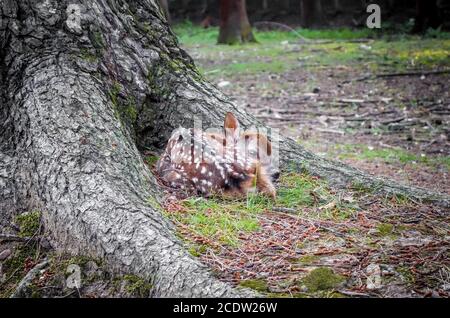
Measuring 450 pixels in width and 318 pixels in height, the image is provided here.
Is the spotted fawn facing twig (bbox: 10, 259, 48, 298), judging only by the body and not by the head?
no

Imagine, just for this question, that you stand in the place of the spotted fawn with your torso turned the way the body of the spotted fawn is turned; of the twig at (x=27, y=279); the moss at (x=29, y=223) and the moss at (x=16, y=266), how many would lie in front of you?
0

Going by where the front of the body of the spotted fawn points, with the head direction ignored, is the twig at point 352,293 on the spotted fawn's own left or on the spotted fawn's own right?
on the spotted fawn's own right

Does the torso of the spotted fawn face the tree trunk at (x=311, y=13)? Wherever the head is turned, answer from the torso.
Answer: no

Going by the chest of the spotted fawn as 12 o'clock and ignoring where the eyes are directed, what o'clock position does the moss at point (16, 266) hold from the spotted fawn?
The moss is roughly at 5 o'clock from the spotted fawn.

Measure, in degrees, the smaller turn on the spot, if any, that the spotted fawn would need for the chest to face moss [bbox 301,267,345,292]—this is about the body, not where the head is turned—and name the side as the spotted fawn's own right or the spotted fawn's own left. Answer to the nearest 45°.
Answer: approximately 90° to the spotted fawn's own right

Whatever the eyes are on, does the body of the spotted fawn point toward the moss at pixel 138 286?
no

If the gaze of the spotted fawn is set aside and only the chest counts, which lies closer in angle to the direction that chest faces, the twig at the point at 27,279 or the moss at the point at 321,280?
the moss

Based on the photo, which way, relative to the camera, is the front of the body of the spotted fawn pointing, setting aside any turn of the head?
to the viewer's right

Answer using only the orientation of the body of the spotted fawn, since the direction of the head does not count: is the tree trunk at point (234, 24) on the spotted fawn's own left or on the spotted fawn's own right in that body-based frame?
on the spotted fawn's own left

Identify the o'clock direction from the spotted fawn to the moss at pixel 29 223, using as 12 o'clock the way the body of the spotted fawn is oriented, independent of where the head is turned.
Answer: The moss is roughly at 5 o'clock from the spotted fawn.

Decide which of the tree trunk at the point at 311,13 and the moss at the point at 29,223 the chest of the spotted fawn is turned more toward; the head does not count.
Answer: the tree trunk
